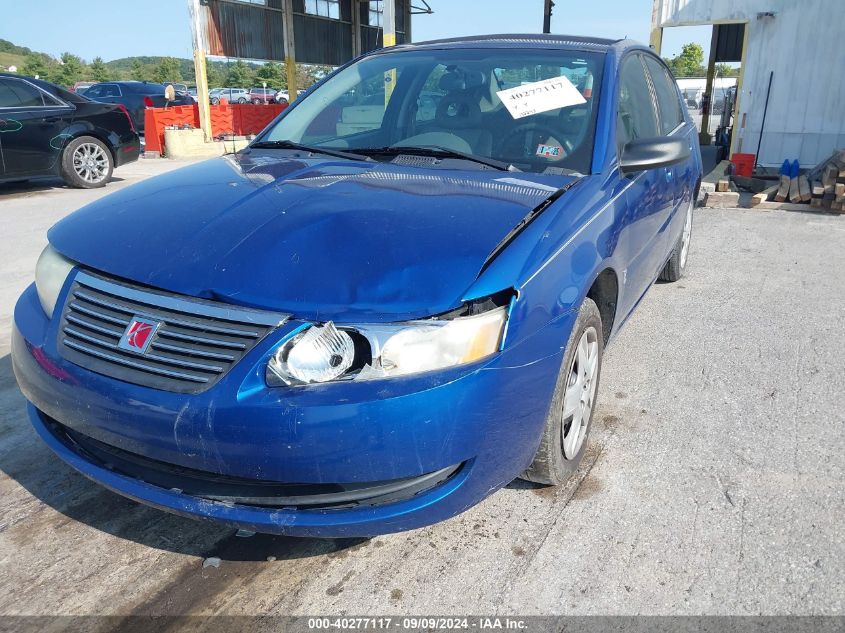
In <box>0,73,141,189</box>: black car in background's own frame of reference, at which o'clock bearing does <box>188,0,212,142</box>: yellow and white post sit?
The yellow and white post is roughly at 4 o'clock from the black car in background.

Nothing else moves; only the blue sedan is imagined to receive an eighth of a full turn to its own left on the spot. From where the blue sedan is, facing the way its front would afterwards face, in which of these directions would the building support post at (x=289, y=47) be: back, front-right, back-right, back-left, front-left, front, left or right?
back

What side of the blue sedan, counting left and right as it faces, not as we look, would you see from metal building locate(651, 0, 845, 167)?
back

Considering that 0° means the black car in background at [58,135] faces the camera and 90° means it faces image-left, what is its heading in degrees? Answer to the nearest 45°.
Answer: approximately 90°

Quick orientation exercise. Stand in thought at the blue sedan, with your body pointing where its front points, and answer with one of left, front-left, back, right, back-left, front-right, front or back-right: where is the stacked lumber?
back

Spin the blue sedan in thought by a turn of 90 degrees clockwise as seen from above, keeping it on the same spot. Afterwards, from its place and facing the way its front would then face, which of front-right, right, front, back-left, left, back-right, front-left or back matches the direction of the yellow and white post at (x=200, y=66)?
front-right

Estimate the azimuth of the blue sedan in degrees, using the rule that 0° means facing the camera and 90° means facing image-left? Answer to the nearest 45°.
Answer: approximately 45°

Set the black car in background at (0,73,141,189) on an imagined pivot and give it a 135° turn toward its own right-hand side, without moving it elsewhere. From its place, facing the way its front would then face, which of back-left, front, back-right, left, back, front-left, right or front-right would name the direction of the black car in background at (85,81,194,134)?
front-left

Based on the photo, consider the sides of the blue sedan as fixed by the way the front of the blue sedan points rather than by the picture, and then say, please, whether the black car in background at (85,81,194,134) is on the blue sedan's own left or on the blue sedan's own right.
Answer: on the blue sedan's own right
